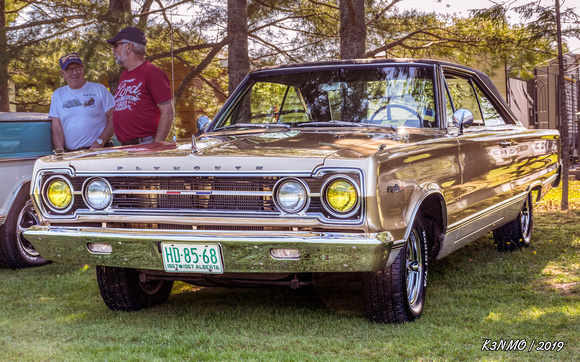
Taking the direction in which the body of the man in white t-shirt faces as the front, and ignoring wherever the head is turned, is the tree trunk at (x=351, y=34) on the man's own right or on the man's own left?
on the man's own left

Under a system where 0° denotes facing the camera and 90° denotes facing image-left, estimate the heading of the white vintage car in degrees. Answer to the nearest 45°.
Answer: approximately 45°

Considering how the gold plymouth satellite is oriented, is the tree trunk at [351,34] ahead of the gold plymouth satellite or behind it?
behind

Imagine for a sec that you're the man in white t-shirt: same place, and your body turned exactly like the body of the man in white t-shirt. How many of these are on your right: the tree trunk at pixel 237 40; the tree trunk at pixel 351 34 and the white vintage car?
1

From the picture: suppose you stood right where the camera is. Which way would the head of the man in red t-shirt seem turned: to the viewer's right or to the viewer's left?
to the viewer's left

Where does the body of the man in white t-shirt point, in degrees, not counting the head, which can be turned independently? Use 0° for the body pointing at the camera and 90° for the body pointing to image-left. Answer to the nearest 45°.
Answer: approximately 0°

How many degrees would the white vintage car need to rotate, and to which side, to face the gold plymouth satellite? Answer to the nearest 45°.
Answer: approximately 90° to its left

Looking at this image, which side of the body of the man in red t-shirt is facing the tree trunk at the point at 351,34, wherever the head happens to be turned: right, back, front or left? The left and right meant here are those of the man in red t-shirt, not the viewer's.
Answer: back

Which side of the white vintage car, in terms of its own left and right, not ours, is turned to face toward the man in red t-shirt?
left
